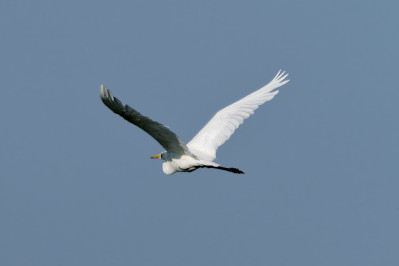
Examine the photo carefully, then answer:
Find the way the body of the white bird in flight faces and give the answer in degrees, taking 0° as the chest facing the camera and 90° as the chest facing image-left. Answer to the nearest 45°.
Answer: approximately 135°
